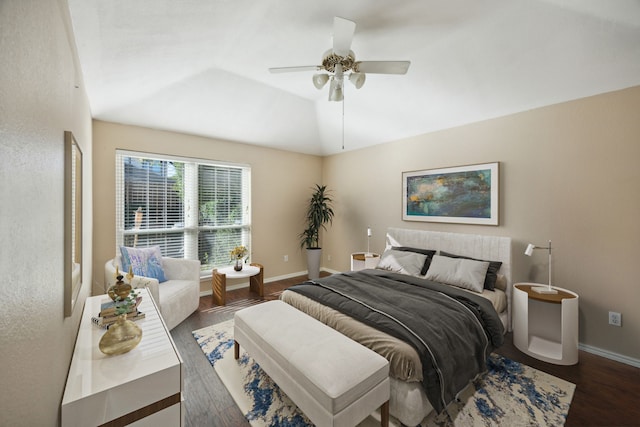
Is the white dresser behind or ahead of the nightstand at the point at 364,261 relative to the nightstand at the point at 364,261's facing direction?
ahead

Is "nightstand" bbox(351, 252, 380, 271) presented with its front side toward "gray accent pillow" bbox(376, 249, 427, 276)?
no

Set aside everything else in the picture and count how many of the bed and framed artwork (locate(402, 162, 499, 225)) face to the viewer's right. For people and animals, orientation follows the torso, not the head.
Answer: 0

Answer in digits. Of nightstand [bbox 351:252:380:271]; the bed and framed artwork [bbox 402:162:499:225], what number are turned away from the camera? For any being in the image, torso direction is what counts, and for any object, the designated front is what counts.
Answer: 0

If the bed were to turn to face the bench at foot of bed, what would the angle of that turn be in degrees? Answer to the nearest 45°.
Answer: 0° — it already faces it

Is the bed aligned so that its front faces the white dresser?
yes

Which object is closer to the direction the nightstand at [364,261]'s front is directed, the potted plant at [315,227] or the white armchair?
the white armchair

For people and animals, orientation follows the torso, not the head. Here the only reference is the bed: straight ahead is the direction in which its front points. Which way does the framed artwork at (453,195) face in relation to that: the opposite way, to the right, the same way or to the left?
the same way

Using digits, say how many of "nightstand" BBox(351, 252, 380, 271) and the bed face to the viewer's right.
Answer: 0

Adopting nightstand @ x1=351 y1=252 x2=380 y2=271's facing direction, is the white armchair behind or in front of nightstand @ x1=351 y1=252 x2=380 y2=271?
in front

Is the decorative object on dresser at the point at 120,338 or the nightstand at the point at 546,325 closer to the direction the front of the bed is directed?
the decorative object on dresser

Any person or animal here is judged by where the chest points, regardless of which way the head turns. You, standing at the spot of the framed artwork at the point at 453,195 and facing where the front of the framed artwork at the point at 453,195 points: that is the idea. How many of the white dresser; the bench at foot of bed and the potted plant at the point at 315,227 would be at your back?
0

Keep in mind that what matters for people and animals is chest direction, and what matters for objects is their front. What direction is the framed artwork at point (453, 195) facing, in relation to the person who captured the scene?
facing the viewer and to the left of the viewer

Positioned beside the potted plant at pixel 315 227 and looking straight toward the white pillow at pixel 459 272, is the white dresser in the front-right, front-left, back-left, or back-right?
front-right

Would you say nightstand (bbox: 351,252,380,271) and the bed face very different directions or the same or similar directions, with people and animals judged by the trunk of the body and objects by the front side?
same or similar directions

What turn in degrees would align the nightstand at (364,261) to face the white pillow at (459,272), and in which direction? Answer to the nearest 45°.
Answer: approximately 90° to its left

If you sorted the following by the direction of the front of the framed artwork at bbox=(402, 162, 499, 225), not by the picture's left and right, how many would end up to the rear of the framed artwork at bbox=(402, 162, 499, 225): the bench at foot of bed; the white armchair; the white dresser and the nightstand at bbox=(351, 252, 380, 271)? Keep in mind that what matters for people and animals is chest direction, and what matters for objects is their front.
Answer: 0

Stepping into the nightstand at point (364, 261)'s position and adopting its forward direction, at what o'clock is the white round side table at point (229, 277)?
The white round side table is roughly at 1 o'clock from the nightstand.
